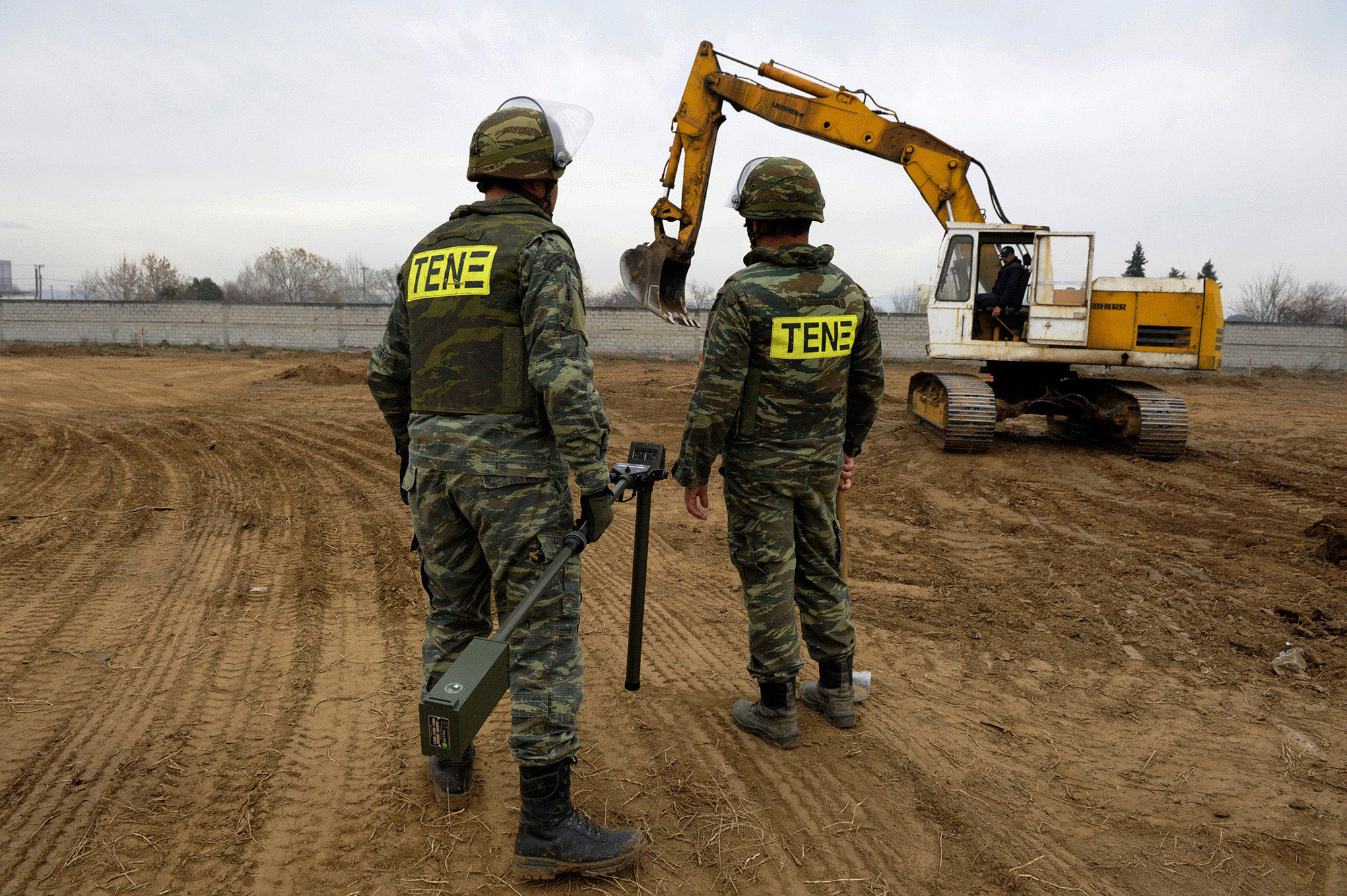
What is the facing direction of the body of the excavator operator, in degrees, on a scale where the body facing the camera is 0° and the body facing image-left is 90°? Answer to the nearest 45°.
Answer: approximately 90°

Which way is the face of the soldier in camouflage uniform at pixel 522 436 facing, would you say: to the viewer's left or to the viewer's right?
to the viewer's right

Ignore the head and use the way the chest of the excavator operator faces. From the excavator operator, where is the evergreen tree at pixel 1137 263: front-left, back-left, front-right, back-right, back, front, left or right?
right

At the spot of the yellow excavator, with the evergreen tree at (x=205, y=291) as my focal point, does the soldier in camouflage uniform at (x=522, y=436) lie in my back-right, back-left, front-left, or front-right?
back-left

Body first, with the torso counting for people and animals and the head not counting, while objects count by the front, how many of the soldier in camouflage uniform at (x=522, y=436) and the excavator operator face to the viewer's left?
1

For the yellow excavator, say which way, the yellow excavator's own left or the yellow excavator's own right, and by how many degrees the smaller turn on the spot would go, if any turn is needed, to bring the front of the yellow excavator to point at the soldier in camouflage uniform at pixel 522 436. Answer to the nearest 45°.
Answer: approximately 90° to the yellow excavator's own left

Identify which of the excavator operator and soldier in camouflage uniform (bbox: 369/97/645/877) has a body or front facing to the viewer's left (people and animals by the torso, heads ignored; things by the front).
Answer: the excavator operator

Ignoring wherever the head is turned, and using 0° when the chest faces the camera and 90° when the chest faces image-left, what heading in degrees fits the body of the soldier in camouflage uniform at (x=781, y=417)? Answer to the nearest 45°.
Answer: approximately 135°

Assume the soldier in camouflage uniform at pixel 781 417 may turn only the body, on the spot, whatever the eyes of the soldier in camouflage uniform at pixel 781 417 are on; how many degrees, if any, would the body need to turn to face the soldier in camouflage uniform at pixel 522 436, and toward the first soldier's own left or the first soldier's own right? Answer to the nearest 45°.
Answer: approximately 90° to the first soldier's own left

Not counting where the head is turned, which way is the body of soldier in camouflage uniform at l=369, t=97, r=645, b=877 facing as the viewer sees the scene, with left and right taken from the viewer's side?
facing away from the viewer and to the right of the viewer

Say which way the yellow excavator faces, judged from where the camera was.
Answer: facing to the left of the viewer

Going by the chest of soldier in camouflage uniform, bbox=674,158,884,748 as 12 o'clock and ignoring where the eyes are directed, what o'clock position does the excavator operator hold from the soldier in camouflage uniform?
The excavator operator is roughly at 2 o'clock from the soldier in camouflage uniform.
